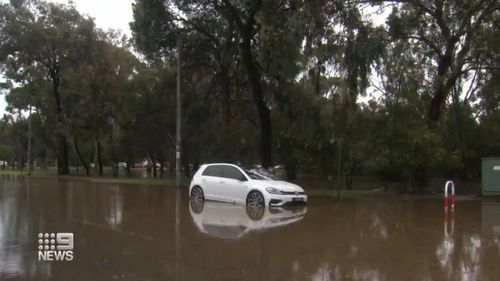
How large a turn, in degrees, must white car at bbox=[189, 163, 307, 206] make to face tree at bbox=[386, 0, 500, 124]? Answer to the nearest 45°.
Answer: approximately 90° to its left

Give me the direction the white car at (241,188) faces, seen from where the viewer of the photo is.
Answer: facing the viewer and to the right of the viewer
